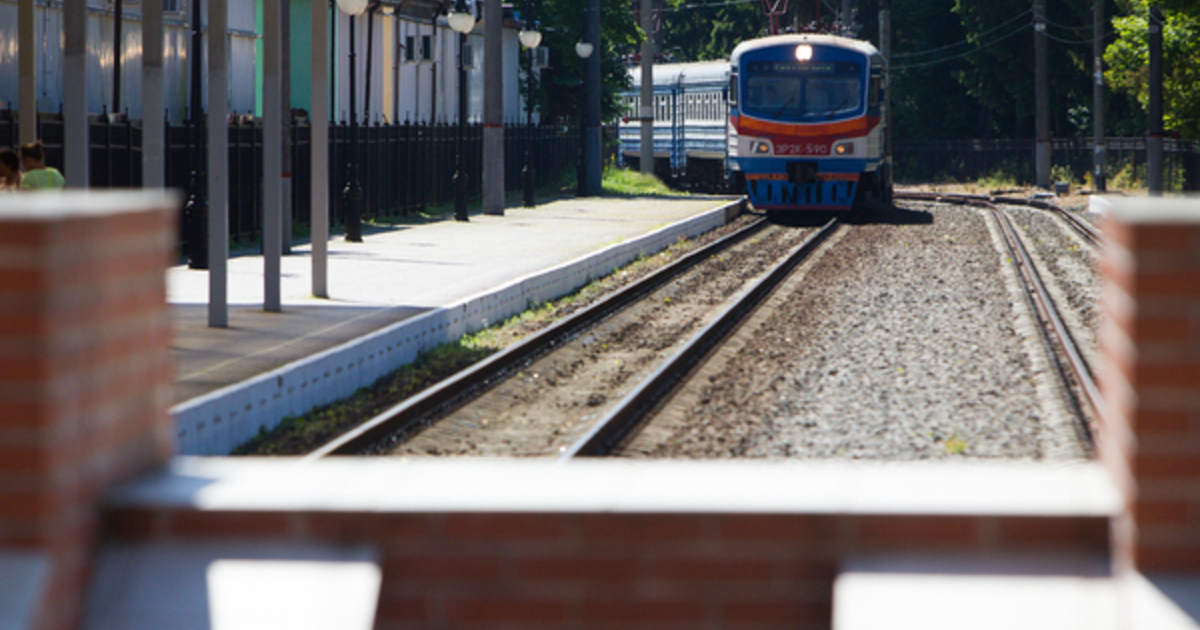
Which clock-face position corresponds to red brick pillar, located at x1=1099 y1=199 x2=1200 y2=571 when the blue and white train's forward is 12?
The red brick pillar is roughly at 12 o'clock from the blue and white train.

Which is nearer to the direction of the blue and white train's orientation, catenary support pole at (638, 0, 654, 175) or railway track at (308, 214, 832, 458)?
the railway track

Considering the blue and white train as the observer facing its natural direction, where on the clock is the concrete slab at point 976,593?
The concrete slab is roughly at 12 o'clock from the blue and white train.

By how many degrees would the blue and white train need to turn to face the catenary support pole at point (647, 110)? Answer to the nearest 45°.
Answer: approximately 180°

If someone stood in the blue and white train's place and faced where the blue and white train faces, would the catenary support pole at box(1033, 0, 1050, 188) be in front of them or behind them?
behind

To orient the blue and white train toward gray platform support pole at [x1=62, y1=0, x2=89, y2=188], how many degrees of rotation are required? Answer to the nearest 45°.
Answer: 0° — it already faces it

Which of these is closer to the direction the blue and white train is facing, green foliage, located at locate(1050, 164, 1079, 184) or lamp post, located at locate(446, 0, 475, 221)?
the lamp post

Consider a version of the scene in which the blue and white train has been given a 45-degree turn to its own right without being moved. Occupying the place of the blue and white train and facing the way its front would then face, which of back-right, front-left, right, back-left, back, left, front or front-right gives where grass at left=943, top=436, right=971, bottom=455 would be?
front-left

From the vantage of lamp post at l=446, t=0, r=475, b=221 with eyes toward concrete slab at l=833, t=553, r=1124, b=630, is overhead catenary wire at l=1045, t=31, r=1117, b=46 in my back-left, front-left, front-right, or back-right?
back-left

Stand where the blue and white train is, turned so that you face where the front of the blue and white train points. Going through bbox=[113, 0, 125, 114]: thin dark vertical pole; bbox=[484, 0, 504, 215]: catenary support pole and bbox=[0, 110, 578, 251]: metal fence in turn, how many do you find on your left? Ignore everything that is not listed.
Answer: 0

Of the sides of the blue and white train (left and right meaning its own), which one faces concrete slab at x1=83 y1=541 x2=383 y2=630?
front

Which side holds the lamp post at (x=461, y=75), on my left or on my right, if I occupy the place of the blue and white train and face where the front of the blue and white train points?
on my right

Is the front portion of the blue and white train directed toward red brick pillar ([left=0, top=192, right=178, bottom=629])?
yes

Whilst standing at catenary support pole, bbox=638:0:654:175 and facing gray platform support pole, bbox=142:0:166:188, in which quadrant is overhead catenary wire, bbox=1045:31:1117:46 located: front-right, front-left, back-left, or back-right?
back-left

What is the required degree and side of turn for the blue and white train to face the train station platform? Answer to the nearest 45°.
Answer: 0° — it already faces it

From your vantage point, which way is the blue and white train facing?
toward the camera

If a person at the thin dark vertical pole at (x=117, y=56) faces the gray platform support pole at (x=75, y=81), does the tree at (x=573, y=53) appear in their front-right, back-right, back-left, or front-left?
back-left

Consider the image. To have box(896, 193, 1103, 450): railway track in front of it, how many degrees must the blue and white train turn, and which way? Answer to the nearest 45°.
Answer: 0° — it already faces it
